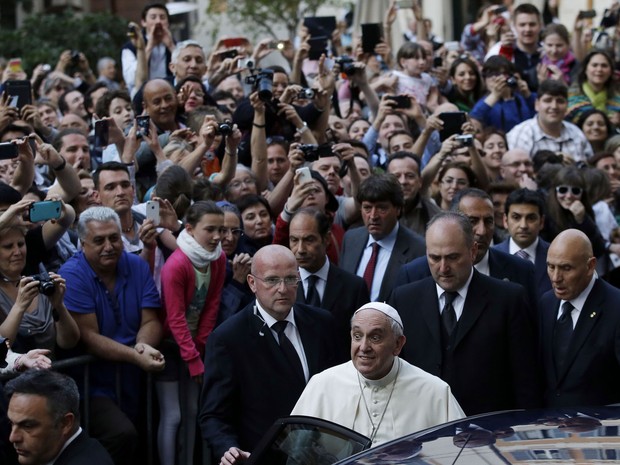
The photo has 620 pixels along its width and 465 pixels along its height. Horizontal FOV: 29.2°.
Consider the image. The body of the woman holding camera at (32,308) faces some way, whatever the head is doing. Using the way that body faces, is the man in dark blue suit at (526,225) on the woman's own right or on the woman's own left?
on the woman's own left

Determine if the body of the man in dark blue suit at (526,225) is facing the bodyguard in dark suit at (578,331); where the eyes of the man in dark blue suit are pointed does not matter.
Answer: yes

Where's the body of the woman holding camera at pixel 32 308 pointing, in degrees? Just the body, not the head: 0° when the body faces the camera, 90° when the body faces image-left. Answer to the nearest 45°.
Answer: approximately 315°

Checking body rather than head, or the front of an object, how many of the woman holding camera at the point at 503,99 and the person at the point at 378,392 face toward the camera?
2

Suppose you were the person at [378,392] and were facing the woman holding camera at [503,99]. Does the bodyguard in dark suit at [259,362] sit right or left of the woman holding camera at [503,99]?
left

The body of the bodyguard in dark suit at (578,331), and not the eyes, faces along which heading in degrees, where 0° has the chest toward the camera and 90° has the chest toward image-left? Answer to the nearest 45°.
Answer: approximately 45°

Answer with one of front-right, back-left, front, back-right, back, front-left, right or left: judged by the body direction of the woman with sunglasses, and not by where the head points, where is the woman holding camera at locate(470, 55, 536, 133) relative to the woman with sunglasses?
back
